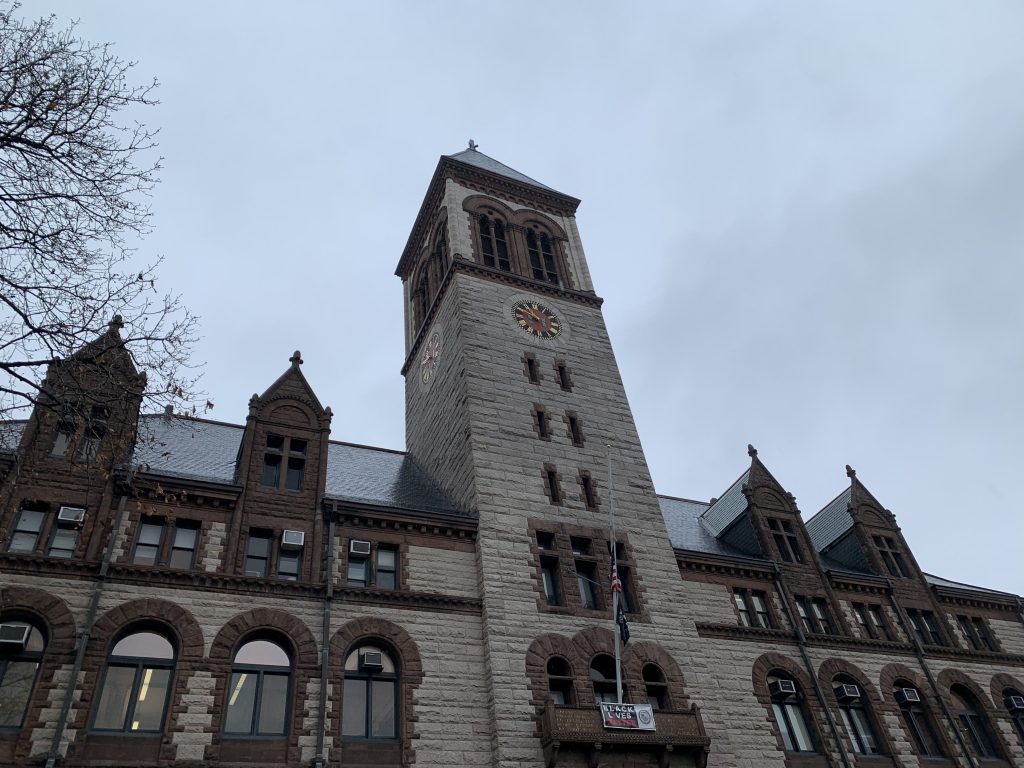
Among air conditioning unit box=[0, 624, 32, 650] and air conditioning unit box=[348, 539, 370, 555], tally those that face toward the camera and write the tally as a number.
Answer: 2

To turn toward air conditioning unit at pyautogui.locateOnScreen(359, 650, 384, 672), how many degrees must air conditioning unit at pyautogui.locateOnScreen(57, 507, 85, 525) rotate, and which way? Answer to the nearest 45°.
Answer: approximately 90° to its left

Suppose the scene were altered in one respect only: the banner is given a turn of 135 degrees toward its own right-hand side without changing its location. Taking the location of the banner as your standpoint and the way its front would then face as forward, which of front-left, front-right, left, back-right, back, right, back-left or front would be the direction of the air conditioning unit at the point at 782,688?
right

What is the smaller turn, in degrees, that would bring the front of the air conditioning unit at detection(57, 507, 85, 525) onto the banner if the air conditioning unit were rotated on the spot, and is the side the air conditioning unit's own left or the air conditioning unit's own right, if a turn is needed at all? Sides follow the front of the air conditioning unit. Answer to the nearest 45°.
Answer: approximately 90° to the air conditioning unit's own left

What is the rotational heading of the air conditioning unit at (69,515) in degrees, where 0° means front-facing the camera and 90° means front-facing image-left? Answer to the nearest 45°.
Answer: approximately 0°

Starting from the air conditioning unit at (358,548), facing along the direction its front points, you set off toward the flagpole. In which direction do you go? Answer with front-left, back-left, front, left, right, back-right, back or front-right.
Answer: left

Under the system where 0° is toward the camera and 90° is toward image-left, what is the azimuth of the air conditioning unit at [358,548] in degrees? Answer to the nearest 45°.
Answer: approximately 0°

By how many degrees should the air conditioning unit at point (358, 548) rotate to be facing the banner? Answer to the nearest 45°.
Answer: approximately 90° to its left

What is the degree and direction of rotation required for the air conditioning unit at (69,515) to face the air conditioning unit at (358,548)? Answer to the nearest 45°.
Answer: approximately 90° to its left
